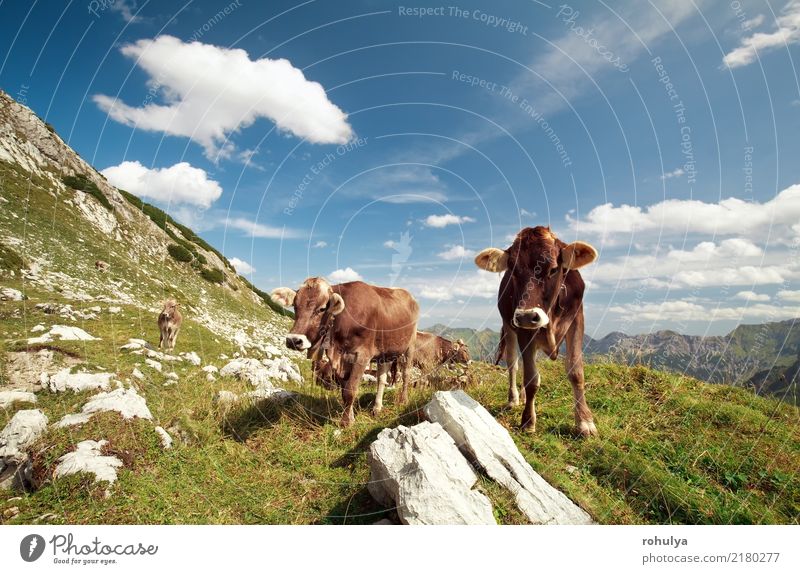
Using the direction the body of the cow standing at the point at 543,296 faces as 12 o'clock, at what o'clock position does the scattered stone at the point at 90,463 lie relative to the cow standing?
The scattered stone is roughly at 2 o'clock from the cow standing.

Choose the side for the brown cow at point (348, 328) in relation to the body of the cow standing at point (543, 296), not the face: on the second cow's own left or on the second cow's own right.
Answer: on the second cow's own right

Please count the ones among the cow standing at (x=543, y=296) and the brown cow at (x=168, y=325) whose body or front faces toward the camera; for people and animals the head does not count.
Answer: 2

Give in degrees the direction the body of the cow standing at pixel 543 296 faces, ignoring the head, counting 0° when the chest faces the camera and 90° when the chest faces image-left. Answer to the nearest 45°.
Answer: approximately 0°

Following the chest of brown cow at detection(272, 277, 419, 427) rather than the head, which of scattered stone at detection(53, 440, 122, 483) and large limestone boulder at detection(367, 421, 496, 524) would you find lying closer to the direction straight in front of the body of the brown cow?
the scattered stone

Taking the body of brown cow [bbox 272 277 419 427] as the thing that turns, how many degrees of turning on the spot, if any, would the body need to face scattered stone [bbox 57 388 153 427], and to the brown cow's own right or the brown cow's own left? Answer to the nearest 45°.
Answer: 0° — it already faces it

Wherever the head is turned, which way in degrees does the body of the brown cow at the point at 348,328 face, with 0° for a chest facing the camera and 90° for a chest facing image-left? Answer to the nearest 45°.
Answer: approximately 45°
